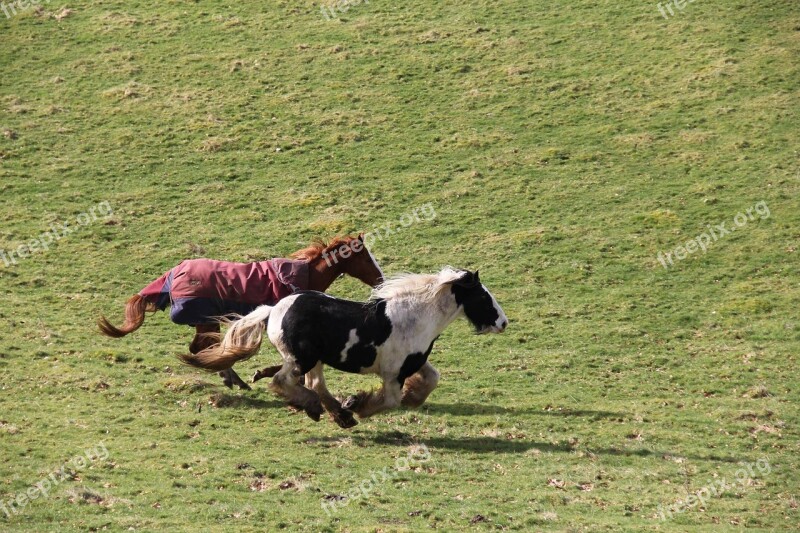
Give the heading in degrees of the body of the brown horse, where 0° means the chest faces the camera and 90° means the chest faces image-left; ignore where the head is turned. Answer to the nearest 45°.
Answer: approximately 270°

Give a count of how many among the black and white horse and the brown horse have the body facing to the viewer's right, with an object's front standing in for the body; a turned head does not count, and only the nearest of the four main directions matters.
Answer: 2

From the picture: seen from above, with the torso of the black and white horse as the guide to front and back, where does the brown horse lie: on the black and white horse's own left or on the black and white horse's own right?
on the black and white horse's own left

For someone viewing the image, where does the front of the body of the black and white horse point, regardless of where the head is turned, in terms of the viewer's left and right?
facing to the right of the viewer

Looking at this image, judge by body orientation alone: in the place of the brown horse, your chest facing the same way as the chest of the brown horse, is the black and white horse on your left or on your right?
on your right
